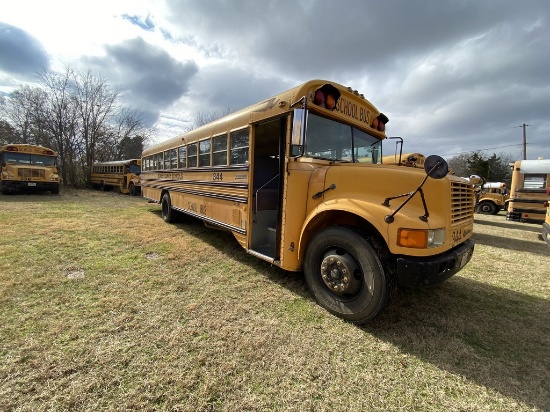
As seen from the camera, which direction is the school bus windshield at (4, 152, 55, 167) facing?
toward the camera

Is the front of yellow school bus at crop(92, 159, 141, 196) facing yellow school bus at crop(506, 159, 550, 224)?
yes

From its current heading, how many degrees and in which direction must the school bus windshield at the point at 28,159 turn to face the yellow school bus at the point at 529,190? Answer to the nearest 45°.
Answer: approximately 45° to its left

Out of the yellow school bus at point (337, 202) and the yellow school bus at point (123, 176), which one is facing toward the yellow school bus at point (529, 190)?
the yellow school bus at point (123, 176)

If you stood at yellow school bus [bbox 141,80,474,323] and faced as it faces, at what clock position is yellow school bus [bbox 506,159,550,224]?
yellow school bus [bbox 506,159,550,224] is roughly at 9 o'clock from yellow school bus [bbox 141,80,474,323].

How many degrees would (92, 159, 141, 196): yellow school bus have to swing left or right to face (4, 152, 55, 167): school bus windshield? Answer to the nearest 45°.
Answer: approximately 90° to its right

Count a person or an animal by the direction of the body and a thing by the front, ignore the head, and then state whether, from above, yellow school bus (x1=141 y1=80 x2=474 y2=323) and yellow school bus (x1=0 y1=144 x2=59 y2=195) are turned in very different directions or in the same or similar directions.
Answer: same or similar directions

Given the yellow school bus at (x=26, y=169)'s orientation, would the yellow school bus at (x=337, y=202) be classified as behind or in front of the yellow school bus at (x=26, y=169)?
in front

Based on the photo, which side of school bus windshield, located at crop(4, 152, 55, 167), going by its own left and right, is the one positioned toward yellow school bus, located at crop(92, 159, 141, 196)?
left

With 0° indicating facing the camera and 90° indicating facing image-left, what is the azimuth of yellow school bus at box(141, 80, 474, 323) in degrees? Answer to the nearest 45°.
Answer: approximately 315°

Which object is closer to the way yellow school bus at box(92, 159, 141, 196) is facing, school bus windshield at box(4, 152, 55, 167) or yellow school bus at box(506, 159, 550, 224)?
the yellow school bus

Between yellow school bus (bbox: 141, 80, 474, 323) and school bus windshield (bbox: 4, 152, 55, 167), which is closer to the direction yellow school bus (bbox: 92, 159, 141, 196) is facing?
the yellow school bus

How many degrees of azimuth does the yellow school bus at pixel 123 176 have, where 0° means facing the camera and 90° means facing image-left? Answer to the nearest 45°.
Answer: approximately 315°
